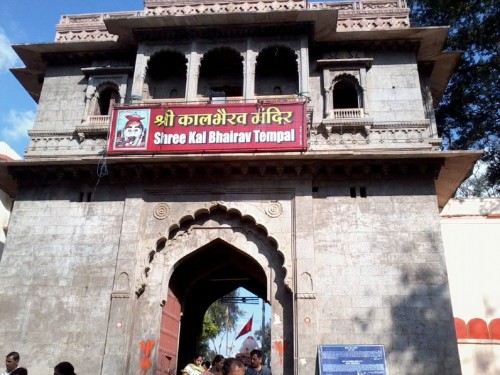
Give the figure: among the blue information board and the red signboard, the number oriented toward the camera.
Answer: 2

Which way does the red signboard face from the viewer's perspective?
toward the camera

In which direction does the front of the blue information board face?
toward the camera

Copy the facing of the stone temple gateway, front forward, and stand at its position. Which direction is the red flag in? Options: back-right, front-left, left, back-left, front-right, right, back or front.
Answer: back

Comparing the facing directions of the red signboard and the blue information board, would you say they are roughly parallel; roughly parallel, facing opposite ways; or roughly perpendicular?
roughly parallel

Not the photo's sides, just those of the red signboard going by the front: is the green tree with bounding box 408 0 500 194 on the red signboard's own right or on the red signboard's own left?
on the red signboard's own left

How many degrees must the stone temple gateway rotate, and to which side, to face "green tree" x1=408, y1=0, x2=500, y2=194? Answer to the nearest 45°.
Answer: approximately 135° to its left

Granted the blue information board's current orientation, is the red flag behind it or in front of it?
behind
